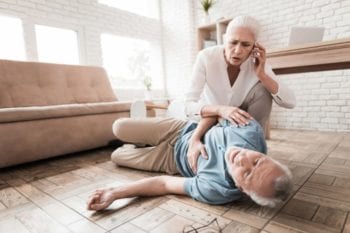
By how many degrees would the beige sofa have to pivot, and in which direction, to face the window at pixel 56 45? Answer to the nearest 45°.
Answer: approximately 135° to its left

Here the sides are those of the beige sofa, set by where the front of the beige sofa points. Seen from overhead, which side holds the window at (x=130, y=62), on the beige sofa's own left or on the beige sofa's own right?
on the beige sofa's own left

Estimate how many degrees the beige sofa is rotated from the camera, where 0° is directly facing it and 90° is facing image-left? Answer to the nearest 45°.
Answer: approximately 315°

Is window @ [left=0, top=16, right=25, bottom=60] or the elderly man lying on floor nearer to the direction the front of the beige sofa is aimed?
the elderly man lying on floor

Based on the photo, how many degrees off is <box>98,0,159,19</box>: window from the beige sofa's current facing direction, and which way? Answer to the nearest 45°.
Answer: approximately 90° to its left

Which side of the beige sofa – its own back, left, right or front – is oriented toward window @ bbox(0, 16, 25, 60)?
back

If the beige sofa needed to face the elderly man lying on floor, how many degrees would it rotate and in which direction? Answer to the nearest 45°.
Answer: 0° — it already faces them

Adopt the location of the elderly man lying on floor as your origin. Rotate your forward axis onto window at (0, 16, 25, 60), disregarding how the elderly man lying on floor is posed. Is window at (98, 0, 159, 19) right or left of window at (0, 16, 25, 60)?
right

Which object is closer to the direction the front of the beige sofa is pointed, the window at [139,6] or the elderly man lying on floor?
the elderly man lying on floor
